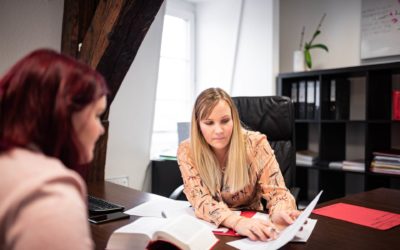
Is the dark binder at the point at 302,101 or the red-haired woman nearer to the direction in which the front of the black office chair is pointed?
the red-haired woman

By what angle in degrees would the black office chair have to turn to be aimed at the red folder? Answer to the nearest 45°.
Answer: approximately 45° to its left

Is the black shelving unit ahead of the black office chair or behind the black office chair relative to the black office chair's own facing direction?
behind

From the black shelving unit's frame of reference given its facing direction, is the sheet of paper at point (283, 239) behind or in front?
in front

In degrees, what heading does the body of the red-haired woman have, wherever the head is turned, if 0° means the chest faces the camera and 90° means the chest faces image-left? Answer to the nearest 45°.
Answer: approximately 225°

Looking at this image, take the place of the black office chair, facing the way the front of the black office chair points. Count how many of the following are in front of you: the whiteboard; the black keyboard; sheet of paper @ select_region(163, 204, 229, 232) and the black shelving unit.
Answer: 2

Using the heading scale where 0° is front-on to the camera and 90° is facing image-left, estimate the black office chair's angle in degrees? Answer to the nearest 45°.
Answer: approximately 45°

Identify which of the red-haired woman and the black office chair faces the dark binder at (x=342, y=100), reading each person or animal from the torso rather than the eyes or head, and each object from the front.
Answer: the red-haired woman

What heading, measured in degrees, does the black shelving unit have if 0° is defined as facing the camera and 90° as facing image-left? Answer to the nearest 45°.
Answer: approximately 45°

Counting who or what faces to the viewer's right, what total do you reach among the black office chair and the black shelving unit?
0

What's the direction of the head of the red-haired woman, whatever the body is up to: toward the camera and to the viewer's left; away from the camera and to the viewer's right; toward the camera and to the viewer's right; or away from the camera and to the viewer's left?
away from the camera and to the viewer's right

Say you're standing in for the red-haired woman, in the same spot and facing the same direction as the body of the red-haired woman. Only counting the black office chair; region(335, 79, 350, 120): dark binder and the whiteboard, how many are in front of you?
3

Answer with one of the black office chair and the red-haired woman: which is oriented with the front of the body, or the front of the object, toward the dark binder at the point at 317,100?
the red-haired woman

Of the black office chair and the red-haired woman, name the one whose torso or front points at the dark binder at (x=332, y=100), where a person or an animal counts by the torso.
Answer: the red-haired woman

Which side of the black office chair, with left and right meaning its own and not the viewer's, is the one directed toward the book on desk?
front

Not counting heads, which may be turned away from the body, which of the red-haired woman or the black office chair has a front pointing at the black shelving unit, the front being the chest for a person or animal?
the red-haired woman
